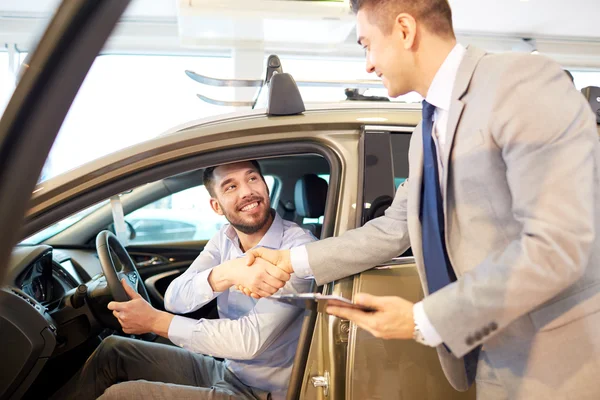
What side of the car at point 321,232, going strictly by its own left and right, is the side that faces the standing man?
left

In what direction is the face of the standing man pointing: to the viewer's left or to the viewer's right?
to the viewer's left

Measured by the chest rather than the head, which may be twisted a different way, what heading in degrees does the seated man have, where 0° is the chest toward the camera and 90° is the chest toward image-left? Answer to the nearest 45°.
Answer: approximately 45°

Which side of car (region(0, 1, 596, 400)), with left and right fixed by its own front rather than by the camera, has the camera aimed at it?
left
